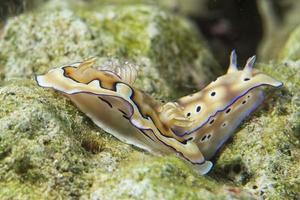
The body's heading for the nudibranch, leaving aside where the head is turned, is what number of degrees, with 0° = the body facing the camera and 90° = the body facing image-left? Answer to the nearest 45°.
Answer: approximately 270°
